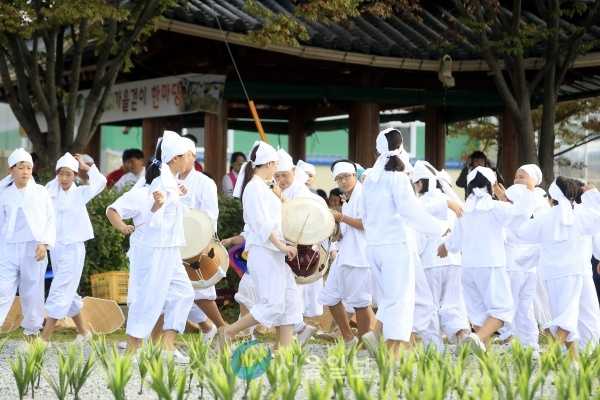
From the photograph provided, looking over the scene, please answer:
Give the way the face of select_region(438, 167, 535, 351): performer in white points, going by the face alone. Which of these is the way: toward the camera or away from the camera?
away from the camera

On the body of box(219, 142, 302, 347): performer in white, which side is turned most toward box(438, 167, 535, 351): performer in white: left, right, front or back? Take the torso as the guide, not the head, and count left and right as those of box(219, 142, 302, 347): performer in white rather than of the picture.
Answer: front
